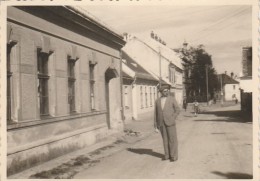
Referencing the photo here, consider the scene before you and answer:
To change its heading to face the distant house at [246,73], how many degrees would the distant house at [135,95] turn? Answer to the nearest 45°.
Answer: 0° — it already faces it

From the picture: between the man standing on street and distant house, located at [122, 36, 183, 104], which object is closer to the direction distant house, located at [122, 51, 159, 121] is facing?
the man standing on street

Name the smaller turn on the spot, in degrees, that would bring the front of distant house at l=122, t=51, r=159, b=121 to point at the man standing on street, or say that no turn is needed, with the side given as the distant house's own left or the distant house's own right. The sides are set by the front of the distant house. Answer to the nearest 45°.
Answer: approximately 45° to the distant house's own right

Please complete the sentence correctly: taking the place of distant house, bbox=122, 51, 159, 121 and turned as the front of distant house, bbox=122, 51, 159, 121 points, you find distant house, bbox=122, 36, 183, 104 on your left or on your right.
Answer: on your left

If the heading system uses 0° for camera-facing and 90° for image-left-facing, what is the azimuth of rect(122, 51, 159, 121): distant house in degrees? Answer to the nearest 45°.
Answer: approximately 315°
